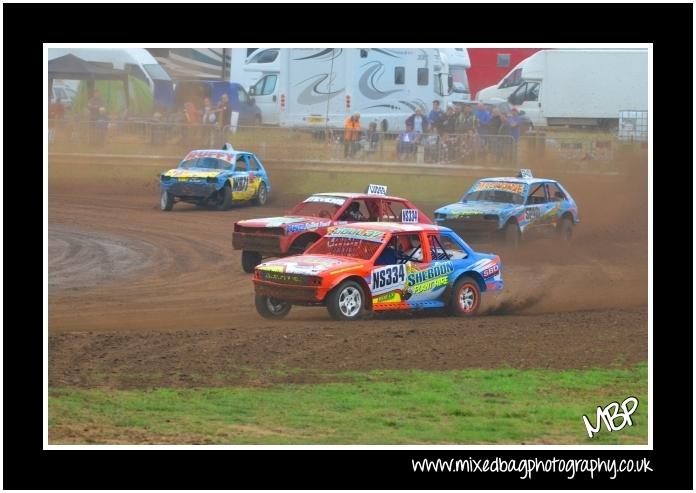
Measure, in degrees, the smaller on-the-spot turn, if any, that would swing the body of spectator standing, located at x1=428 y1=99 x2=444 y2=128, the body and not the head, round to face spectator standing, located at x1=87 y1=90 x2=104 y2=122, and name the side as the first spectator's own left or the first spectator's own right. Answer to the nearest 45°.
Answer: approximately 90° to the first spectator's own right

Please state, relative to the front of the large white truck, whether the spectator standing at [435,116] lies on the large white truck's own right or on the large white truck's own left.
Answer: on the large white truck's own left

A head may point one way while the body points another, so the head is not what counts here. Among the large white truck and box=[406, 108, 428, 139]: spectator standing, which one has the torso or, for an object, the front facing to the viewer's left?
the large white truck

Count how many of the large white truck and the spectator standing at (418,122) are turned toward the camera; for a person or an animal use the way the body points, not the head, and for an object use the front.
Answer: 1

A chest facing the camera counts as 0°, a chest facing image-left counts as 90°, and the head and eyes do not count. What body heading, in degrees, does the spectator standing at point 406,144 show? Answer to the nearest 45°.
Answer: approximately 0°

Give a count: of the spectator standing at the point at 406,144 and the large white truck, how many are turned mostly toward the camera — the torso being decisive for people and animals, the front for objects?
1

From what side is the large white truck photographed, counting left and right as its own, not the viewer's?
left

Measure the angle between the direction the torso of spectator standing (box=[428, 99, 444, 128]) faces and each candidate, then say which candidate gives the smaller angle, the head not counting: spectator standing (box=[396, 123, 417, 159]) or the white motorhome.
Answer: the spectator standing
